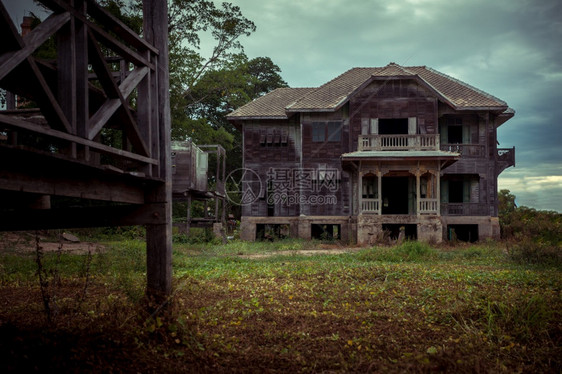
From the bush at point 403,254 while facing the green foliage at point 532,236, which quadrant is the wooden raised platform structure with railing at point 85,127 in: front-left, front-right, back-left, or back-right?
back-right

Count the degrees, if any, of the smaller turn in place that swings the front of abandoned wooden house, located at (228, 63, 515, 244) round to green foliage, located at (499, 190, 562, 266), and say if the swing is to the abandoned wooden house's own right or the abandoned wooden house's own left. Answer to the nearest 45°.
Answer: approximately 45° to the abandoned wooden house's own left

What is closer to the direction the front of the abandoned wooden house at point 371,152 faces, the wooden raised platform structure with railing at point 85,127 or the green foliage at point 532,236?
the wooden raised platform structure with railing

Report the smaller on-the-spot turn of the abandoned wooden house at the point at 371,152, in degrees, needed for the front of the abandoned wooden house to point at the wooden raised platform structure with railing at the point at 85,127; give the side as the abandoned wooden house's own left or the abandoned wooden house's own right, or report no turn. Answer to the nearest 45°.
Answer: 0° — it already faces it

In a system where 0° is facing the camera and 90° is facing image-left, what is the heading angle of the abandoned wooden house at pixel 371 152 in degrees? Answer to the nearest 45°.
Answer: approximately 0°

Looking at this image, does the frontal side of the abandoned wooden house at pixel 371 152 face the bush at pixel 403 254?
yes
